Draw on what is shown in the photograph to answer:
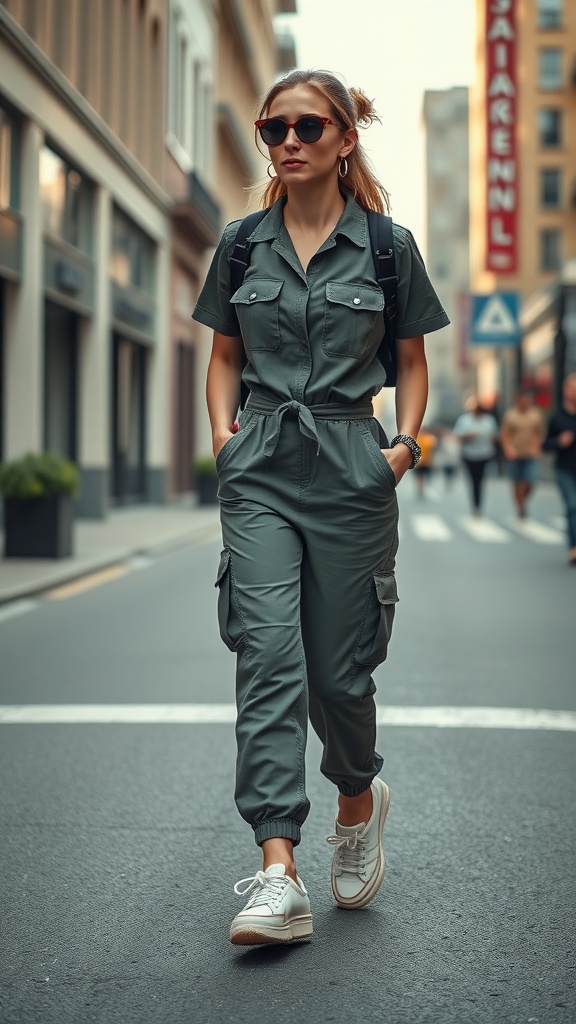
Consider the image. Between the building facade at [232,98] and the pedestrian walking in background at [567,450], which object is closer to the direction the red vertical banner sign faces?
the pedestrian walking in background

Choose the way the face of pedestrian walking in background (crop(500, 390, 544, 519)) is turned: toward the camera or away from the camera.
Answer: toward the camera

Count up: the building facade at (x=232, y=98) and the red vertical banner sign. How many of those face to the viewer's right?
1

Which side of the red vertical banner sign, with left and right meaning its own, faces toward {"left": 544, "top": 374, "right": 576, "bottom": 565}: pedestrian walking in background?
front

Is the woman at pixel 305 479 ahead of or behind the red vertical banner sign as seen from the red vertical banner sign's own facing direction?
ahead

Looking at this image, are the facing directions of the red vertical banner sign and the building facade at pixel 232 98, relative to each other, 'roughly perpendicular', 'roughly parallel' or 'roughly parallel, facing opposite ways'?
roughly perpendicular

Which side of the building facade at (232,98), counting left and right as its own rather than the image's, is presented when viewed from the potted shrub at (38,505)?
right

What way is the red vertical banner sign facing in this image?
toward the camera

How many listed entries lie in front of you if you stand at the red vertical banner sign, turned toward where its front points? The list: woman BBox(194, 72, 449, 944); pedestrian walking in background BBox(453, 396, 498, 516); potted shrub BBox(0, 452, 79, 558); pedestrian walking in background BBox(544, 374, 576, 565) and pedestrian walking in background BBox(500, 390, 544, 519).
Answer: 5

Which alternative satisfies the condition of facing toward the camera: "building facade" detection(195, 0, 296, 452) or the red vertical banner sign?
the red vertical banner sign

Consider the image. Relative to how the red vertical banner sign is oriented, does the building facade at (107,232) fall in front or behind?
in front

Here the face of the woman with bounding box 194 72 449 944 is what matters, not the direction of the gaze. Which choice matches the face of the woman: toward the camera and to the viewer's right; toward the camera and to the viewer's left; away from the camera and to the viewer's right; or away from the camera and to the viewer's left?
toward the camera and to the viewer's left

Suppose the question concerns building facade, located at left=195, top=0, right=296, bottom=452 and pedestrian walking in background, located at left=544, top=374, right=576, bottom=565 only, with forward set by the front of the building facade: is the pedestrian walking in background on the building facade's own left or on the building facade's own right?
on the building facade's own right

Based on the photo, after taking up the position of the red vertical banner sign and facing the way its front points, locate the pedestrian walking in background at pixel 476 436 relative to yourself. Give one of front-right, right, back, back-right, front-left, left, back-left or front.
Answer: front

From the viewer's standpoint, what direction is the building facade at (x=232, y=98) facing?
to the viewer's right
